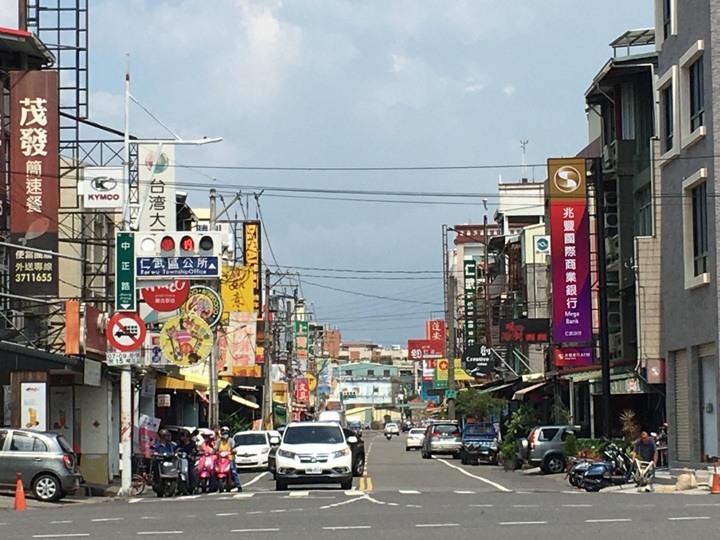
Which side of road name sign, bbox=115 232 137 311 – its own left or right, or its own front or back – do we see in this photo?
front

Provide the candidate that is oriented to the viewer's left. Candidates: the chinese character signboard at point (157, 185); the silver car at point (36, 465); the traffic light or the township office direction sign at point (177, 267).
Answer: the silver car

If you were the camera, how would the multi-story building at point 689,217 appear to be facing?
facing the viewer and to the left of the viewer

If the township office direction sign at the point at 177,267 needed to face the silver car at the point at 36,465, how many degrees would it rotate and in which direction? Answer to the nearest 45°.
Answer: approximately 45° to its right

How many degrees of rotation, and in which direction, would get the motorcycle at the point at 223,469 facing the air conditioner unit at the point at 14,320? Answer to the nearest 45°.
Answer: approximately 135° to its right

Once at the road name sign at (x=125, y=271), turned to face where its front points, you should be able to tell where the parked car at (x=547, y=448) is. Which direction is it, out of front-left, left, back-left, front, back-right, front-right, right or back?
back-left

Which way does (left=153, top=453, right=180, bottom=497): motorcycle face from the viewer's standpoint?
toward the camera

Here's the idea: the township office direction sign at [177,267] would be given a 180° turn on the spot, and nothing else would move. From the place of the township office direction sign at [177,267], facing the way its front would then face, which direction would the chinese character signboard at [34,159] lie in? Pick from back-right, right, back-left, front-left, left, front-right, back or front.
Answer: front-left

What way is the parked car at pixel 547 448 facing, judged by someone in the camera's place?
facing away from the viewer and to the right of the viewer

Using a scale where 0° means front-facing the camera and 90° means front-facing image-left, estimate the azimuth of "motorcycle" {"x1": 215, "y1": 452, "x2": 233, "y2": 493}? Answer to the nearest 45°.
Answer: approximately 0°

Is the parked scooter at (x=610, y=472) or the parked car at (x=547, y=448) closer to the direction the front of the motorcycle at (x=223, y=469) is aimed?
the parked scooter
